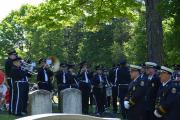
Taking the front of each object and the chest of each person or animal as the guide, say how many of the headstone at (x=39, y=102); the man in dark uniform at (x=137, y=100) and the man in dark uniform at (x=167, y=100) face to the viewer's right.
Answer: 0

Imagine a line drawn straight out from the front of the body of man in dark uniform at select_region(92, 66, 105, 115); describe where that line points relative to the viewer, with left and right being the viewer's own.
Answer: facing the viewer

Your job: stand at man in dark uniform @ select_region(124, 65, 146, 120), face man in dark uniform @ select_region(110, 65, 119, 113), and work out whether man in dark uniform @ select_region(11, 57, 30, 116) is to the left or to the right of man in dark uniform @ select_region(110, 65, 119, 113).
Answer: left

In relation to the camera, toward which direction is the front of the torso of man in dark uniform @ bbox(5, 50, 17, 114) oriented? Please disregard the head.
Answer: to the viewer's right

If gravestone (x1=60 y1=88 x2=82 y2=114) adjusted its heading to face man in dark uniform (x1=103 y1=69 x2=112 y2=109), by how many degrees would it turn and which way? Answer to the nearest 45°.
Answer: approximately 135° to its left

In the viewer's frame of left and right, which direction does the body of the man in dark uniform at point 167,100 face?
facing the viewer and to the left of the viewer

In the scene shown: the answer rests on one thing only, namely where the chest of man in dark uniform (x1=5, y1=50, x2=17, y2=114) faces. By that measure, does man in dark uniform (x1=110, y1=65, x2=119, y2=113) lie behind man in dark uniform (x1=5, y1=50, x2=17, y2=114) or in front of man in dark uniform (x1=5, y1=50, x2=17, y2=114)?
in front

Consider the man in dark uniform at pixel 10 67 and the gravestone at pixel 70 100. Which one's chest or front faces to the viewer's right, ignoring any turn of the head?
the man in dark uniform

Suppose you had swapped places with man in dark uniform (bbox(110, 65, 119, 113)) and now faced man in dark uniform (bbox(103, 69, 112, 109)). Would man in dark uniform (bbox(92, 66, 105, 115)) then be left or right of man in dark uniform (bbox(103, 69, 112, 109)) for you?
left

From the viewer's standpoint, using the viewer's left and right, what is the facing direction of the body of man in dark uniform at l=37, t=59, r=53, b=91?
facing the viewer and to the right of the viewer

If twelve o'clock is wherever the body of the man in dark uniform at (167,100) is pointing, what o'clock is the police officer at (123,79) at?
The police officer is roughly at 4 o'clock from the man in dark uniform.
